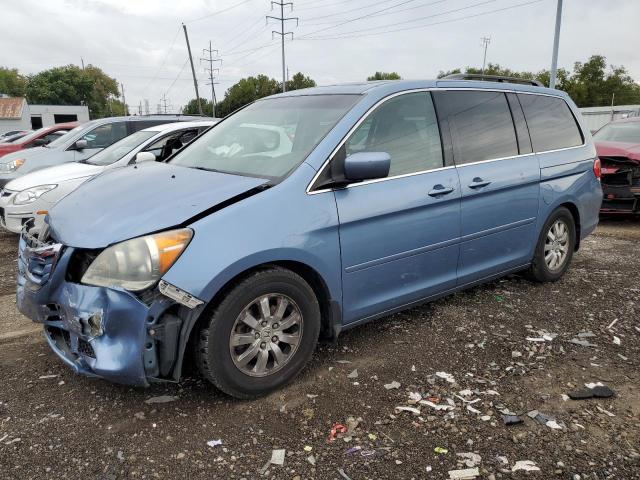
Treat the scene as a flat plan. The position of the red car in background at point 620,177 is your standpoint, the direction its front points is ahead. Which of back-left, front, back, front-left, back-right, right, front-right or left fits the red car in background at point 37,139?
right

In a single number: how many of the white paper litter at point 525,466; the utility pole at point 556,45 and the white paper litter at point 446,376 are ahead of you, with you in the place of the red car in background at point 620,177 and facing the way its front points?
2

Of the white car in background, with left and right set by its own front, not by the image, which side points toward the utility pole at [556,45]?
back

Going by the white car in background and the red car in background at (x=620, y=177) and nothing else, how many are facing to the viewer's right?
0

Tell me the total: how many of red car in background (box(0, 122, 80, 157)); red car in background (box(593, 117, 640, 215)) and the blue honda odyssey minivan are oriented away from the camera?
0

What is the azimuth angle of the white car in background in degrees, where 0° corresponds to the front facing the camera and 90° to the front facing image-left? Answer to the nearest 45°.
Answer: approximately 45°

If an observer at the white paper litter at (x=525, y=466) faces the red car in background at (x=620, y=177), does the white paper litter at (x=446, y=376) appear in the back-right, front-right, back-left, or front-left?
front-left

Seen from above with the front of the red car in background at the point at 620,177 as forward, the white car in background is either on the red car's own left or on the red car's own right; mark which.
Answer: on the red car's own right

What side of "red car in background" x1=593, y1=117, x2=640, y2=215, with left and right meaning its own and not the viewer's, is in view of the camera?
front

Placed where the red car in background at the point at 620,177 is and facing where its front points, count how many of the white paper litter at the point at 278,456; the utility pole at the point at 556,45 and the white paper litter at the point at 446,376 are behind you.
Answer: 1

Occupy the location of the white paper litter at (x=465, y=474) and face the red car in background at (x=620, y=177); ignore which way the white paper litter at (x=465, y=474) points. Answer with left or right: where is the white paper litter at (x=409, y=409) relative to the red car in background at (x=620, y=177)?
left

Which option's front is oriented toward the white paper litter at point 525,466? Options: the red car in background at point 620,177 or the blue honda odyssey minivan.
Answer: the red car in background

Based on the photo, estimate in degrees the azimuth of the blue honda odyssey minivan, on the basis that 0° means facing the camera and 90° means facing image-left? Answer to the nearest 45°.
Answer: approximately 45°

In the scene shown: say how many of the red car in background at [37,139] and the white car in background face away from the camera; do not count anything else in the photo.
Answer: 0

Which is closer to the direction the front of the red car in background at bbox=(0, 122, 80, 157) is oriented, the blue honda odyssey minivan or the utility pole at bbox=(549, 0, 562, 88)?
the blue honda odyssey minivan
